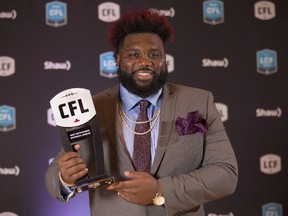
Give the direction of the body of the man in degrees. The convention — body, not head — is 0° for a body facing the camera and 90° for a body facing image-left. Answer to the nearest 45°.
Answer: approximately 0°
